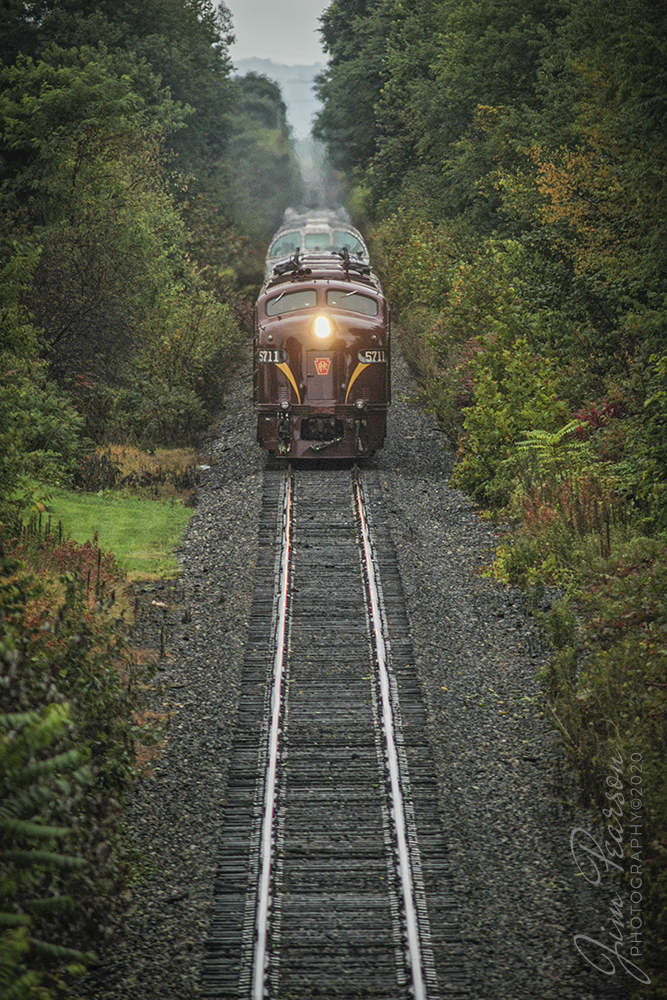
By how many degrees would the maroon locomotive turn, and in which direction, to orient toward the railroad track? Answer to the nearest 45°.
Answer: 0° — it already faces it

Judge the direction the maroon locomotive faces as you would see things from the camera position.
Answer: facing the viewer

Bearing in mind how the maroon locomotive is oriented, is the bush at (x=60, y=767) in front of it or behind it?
in front
